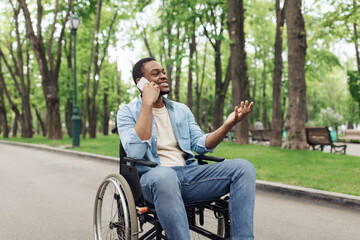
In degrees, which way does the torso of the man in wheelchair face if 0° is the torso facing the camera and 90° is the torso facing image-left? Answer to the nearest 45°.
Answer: approximately 315°

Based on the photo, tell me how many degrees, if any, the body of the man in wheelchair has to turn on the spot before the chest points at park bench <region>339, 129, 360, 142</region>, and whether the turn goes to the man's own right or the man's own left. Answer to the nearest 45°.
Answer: approximately 90° to the man's own left

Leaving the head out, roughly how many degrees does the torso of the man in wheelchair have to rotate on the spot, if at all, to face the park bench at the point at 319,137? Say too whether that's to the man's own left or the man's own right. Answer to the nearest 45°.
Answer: approximately 90° to the man's own left

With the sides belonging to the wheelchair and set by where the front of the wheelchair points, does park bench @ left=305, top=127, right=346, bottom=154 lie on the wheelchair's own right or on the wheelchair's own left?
on the wheelchair's own left

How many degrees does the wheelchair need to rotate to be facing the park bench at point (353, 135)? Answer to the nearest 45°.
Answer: approximately 90° to its left

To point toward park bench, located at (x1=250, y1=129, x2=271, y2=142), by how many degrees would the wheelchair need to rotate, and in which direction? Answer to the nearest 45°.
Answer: approximately 135° to its left

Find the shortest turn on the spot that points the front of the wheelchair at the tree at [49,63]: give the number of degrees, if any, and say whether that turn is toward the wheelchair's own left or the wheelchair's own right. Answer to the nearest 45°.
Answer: approximately 135° to the wheelchair's own left

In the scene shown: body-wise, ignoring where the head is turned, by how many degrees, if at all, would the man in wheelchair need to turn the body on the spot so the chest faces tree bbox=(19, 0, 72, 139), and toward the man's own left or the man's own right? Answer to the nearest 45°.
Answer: approximately 180°
